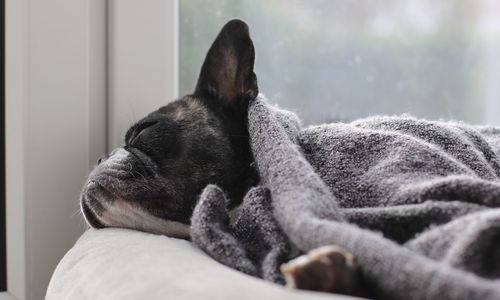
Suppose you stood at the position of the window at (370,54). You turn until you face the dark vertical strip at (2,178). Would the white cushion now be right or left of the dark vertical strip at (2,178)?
left

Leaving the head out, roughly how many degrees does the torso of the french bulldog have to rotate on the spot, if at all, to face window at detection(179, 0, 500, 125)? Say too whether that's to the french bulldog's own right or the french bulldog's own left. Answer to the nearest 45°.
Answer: approximately 135° to the french bulldog's own right

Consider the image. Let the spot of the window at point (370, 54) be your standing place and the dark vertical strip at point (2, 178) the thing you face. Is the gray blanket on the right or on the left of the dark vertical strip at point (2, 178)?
left

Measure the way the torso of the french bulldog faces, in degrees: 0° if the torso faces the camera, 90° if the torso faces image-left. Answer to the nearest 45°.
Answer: approximately 90°
